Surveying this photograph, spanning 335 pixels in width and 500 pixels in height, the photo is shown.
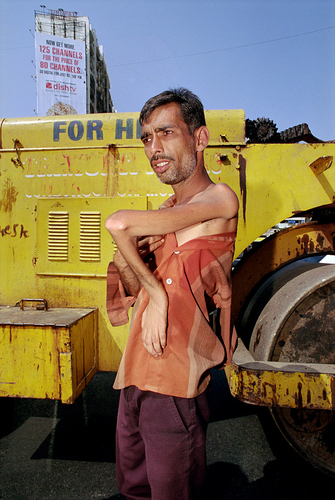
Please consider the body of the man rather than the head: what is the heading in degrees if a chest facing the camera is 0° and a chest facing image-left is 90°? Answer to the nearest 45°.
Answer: approximately 45°

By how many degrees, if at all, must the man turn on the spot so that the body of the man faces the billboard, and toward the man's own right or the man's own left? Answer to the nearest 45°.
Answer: approximately 135° to the man's own right
